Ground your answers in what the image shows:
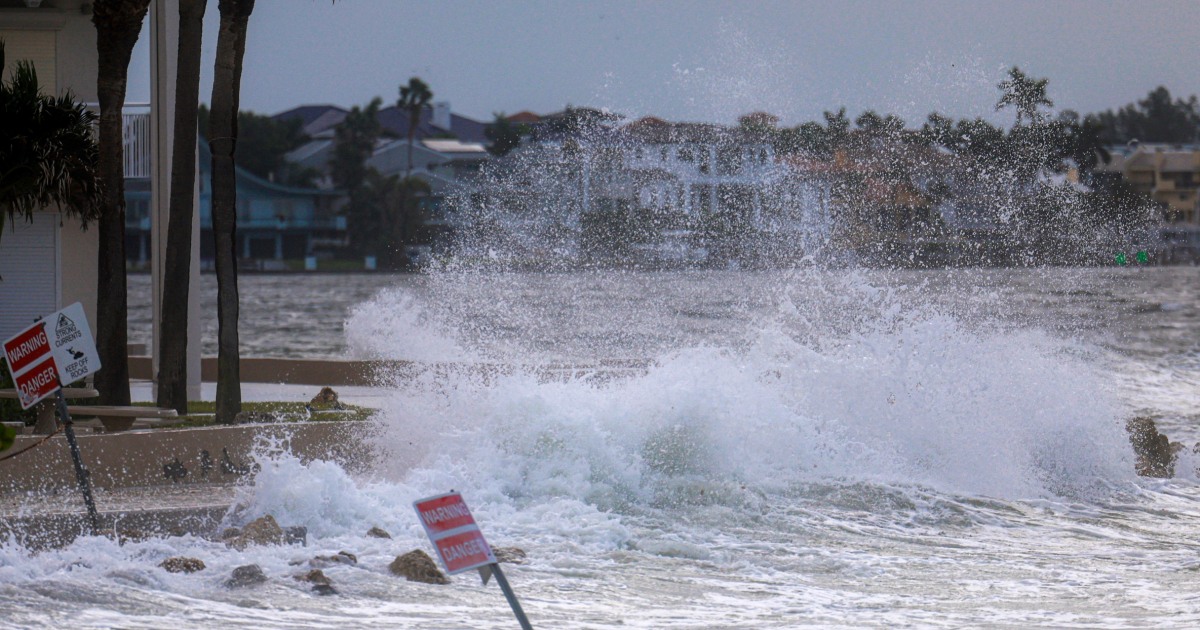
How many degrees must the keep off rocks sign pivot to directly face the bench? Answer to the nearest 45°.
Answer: approximately 180°

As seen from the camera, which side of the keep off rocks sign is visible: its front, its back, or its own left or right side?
front

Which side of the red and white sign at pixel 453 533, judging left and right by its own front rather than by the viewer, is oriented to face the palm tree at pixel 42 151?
back

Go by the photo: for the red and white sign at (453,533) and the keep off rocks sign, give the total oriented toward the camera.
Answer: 2

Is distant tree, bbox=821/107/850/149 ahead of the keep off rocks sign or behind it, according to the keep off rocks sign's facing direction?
behind

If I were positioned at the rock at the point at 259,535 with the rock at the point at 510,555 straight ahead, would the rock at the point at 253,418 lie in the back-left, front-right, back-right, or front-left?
back-left

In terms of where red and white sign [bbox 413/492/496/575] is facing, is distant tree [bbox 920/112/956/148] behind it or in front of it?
behind

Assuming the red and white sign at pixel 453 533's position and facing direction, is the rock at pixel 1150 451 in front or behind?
behind

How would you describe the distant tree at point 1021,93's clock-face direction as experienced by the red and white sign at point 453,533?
The distant tree is roughly at 7 o'clock from the red and white sign.

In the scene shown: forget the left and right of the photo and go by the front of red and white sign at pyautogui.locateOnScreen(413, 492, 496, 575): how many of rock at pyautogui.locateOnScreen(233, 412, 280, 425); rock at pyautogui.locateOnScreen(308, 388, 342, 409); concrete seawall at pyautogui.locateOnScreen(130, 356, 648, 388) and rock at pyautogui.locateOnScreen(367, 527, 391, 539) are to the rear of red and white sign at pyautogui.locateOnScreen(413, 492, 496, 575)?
4

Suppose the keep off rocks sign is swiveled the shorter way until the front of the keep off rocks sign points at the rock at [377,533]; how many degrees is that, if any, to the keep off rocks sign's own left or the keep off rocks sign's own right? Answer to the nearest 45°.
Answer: approximately 90° to the keep off rocks sign's own left

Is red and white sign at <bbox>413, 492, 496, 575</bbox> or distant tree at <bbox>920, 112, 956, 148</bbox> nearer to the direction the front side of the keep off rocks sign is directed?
the red and white sign

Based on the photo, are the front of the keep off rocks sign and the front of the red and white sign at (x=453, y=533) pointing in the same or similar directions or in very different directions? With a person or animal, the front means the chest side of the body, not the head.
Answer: same or similar directions

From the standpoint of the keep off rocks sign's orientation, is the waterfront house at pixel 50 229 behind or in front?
behind

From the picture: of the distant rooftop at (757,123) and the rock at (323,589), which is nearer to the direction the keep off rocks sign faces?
the rock
